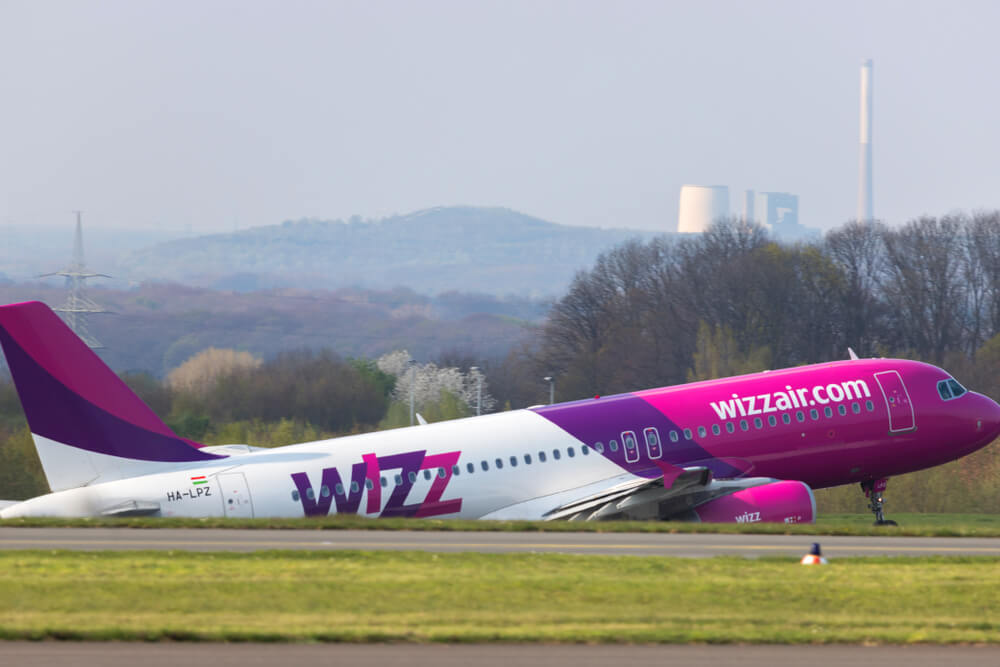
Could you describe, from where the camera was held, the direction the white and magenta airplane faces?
facing to the right of the viewer
